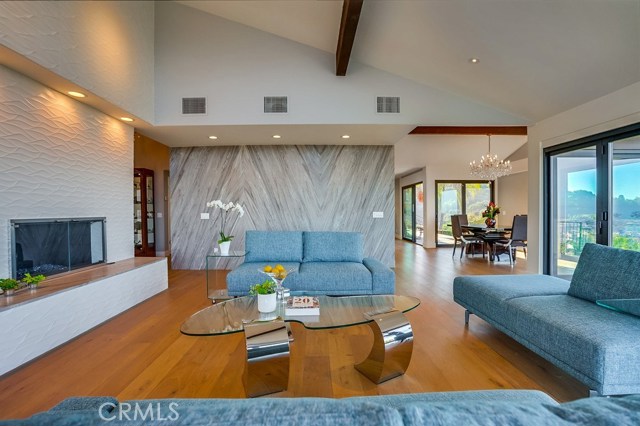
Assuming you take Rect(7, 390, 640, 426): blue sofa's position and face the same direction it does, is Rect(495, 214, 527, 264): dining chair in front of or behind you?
in front

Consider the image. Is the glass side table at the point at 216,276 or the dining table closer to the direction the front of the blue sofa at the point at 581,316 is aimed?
the glass side table

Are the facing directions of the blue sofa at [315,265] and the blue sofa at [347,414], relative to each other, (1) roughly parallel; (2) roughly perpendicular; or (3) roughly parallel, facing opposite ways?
roughly parallel, facing opposite ways

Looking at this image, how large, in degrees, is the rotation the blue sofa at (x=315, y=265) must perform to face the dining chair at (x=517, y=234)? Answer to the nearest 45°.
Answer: approximately 135° to its left

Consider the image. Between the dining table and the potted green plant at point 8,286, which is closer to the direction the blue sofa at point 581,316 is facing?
the potted green plant

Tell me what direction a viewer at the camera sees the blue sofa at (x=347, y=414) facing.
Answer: facing away from the viewer

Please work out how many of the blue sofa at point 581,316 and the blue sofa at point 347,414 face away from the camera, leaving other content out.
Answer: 1

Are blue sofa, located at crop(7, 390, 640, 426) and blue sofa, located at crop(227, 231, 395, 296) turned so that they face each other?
yes

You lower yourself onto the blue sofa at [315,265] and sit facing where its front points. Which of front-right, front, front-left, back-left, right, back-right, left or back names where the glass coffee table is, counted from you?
front

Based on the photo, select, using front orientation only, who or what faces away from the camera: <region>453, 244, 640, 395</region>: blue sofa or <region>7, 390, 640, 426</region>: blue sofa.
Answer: <region>7, 390, 640, 426</region>: blue sofa

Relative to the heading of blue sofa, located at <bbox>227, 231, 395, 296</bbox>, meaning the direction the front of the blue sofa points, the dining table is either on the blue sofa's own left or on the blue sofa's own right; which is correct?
on the blue sofa's own left

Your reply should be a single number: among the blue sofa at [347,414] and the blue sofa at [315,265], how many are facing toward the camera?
1

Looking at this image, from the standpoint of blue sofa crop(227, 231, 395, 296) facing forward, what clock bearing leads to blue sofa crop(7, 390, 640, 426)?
blue sofa crop(7, 390, 640, 426) is roughly at 12 o'clock from blue sofa crop(227, 231, 395, 296).

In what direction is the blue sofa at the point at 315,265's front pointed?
toward the camera

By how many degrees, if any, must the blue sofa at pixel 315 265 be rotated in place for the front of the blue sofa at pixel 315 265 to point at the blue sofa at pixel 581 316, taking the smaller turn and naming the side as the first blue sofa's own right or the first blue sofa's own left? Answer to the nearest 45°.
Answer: approximately 45° to the first blue sofa's own left

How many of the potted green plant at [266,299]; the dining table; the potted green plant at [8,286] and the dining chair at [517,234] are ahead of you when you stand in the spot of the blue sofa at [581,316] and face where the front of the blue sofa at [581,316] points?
2

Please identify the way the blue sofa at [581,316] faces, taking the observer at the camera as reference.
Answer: facing the viewer and to the left of the viewer

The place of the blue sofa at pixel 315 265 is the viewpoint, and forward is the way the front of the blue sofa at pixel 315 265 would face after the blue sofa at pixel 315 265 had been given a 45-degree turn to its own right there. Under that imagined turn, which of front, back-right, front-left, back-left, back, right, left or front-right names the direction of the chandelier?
back

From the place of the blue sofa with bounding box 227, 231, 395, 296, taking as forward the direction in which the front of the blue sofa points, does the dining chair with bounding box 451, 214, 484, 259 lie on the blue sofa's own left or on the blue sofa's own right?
on the blue sofa's own left
